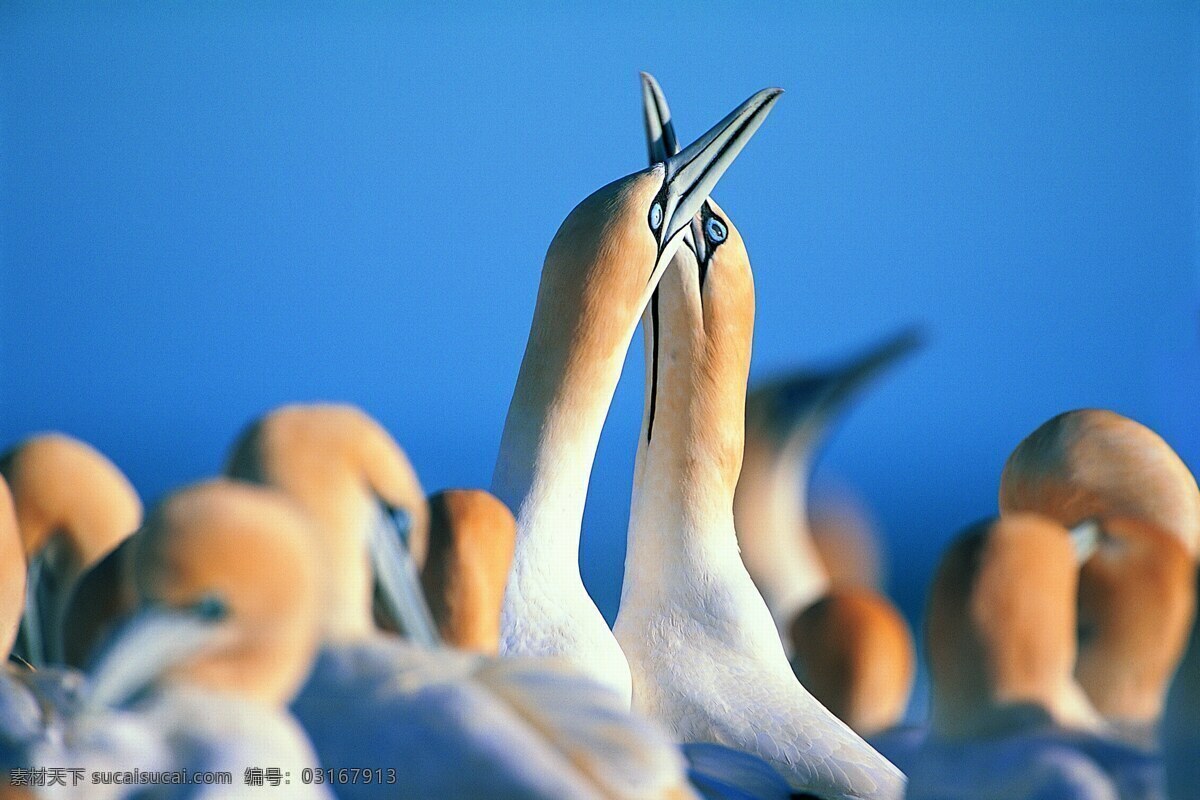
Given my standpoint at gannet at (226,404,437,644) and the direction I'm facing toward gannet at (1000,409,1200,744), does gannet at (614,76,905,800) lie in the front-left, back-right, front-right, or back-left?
front-left

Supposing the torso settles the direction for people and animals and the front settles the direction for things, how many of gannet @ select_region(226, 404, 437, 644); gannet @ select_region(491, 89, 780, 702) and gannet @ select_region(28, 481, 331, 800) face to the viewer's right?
2

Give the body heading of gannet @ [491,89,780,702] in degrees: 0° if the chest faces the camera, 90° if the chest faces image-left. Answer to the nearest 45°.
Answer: approximately 270°

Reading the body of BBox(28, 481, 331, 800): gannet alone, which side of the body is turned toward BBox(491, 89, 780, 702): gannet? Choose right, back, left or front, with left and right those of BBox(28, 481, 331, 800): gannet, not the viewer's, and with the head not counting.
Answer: back

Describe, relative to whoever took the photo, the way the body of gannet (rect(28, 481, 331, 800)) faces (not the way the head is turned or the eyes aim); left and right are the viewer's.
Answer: facing the viewer and to the left of the viewer

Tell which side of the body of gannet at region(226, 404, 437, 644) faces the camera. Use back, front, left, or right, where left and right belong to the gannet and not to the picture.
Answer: right

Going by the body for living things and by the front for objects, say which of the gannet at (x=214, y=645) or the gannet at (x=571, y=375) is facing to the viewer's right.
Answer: the gannet at (x=571, y=375)

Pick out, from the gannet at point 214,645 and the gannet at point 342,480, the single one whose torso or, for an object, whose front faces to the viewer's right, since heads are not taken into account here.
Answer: the gannet at point 342,480

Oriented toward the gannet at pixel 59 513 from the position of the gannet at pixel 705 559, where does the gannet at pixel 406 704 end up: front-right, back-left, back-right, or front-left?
front-left
